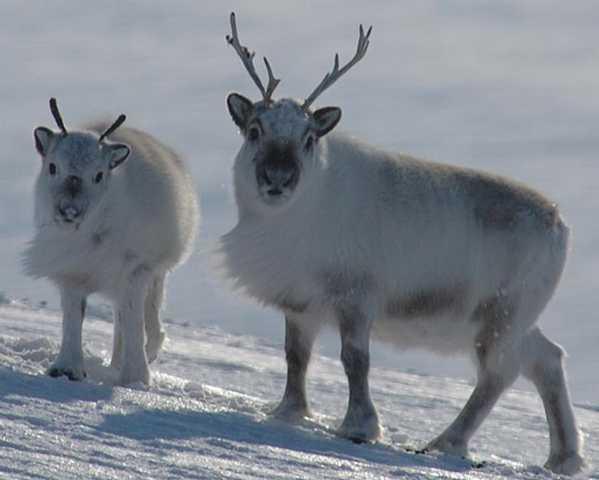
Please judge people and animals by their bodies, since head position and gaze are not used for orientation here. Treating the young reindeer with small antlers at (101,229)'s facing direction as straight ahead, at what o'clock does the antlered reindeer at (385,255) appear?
The antlered reindeer is roughly at 8 o'clock from the young reindeer with small antlers.

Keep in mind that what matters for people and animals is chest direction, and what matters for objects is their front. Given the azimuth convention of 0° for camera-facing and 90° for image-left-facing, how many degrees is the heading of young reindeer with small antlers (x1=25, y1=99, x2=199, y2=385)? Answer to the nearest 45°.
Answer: approximately 45°
